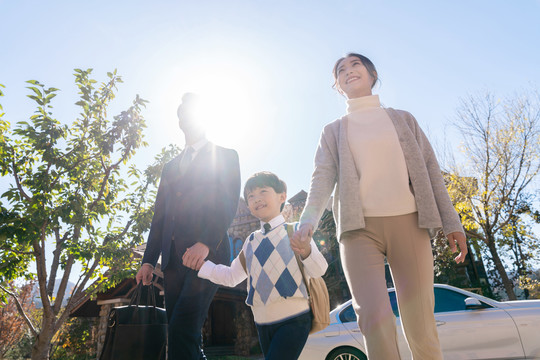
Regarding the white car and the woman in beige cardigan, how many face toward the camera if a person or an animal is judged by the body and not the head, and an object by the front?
1

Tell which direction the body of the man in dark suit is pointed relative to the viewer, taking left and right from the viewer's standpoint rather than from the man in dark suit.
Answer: facing the viewer and to the left of the viewer

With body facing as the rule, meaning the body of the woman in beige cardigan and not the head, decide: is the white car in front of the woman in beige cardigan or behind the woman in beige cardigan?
behind

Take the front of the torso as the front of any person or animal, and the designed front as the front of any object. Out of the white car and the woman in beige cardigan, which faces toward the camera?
the woman in beige cardigan

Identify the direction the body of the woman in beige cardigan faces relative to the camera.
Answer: toward the camera

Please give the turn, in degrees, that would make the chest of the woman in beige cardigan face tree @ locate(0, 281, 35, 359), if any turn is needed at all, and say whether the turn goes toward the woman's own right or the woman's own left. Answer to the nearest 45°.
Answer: approximately 135° to the woman's own right

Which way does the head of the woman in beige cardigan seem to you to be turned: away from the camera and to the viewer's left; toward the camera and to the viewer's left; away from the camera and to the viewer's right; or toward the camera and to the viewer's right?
toward the camera and to the viewer's left

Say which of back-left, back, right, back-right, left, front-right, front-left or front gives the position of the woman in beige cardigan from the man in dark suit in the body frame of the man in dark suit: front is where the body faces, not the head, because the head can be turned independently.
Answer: left

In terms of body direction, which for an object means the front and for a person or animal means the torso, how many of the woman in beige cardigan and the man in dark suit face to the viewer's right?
0
